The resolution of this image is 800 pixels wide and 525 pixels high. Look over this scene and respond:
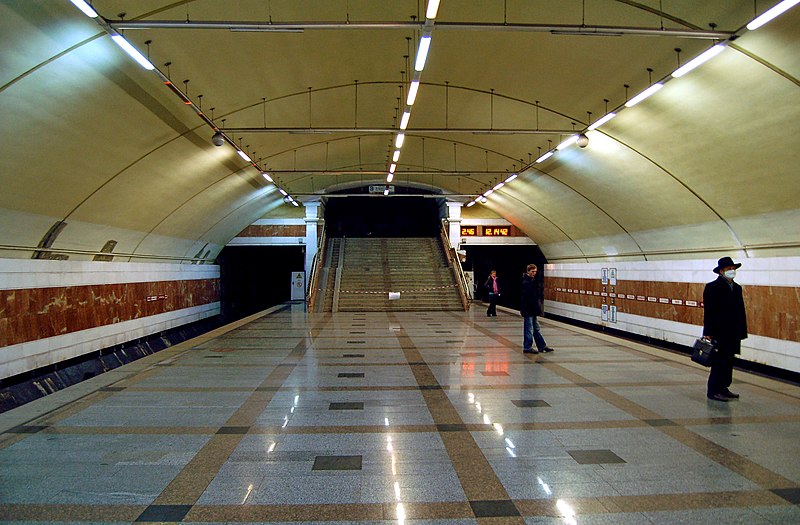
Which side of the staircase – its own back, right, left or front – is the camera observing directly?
front

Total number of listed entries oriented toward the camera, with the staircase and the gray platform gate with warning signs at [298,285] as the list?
2

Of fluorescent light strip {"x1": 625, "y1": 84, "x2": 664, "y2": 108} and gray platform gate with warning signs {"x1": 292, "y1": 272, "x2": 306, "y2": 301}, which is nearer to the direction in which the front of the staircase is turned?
the fluorescent light strip

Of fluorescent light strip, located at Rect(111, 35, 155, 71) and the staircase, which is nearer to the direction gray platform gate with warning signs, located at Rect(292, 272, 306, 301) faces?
the fluorescent light strip

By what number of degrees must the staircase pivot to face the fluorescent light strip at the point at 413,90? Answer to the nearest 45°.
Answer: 0° — it already faces it

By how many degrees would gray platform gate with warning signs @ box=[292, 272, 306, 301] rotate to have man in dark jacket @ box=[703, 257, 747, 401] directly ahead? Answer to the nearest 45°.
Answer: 0° — it already faces them

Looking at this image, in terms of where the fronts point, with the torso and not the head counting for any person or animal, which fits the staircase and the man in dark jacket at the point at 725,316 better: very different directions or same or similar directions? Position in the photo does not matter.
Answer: same or similar directions

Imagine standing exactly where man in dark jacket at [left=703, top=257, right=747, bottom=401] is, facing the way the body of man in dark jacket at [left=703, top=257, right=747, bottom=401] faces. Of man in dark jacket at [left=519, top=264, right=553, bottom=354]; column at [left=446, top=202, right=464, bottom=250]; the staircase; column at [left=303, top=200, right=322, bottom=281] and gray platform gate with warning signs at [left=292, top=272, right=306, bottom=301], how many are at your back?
5

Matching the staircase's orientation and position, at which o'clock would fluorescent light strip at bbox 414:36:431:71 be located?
The fluorescent light strip is roughly at 12 o'clock from the staircase.

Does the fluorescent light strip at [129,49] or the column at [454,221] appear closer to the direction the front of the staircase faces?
the fluorescent light strip

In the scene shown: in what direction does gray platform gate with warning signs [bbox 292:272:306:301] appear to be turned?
toward the camera

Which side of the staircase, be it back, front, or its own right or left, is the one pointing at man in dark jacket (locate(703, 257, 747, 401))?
front

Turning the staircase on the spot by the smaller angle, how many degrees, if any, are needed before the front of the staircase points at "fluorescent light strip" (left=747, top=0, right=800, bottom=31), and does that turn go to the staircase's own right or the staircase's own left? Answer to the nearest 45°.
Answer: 0° — it already faces it

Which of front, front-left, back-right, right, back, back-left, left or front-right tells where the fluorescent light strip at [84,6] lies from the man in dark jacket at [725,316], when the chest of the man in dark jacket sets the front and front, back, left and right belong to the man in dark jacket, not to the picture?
right
